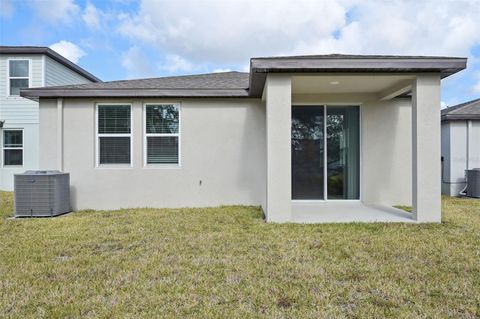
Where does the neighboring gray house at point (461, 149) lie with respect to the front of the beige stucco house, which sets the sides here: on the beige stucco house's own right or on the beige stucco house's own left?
on the beige stucco house's own right

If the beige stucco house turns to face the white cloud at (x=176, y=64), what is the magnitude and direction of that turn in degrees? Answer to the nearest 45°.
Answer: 0° — it already faces it

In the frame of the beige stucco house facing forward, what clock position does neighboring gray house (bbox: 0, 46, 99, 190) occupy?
The neighboring gray house is roughly at 10 o'clock from the beige stucco house.

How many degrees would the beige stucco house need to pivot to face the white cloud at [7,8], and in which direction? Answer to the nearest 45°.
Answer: approximately 90° to its left

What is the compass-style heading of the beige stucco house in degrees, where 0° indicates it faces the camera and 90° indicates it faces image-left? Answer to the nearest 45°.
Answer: approximately 180°

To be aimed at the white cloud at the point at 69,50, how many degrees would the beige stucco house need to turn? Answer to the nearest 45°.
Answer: approximately 45° to its left

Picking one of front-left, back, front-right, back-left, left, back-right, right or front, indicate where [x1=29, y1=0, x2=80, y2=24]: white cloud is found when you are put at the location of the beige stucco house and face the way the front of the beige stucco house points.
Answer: front-left

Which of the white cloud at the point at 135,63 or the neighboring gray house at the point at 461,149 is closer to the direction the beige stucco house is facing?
the white cloud

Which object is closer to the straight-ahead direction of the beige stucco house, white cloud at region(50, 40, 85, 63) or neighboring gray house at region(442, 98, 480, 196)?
the white cloud

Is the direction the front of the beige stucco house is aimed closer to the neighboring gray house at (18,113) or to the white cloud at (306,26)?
the white cloud

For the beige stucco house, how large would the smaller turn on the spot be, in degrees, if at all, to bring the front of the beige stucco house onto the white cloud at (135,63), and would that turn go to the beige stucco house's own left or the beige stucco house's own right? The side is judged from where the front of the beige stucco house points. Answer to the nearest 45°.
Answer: approximately 45° to the beige stucco house's own left

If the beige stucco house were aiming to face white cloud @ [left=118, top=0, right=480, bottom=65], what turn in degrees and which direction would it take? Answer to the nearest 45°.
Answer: approximately 45° to its right
